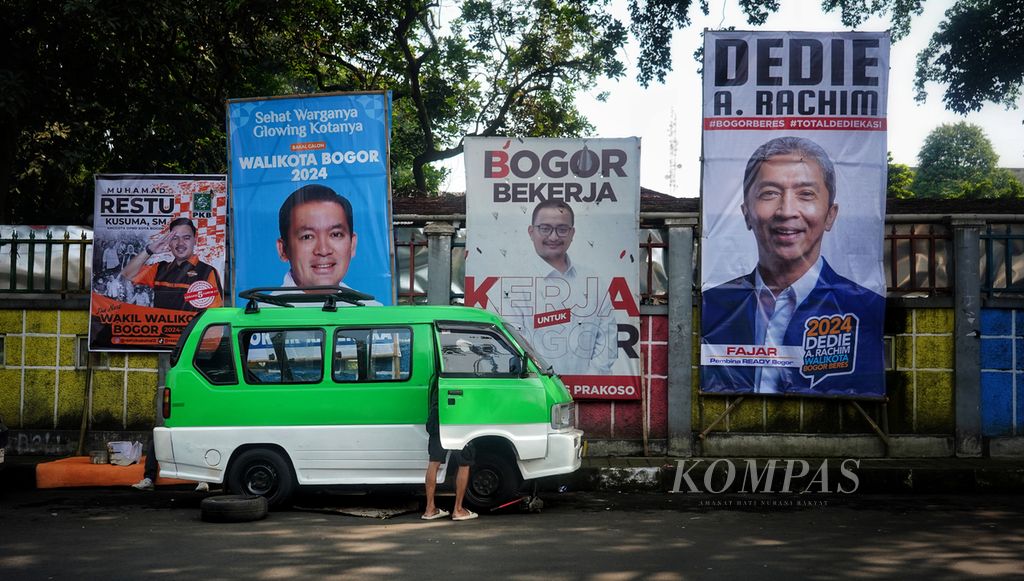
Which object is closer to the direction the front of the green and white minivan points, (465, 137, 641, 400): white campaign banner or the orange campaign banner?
the white campaign banner

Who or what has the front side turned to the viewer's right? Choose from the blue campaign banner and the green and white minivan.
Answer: the green and white minivan

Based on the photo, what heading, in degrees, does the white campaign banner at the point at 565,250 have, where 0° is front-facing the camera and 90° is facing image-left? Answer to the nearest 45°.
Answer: approximately 0°

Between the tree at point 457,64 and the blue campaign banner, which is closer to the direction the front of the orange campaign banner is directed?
the blue campaign banner

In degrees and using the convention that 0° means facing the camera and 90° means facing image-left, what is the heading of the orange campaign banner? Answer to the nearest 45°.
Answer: approximately 0°

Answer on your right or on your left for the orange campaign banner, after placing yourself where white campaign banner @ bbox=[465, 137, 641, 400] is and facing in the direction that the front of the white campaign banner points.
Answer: on your right

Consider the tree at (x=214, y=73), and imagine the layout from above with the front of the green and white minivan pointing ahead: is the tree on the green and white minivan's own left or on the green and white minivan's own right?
on the green and white minivan's own left
